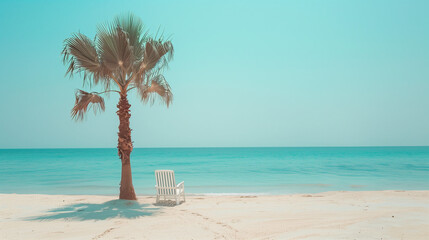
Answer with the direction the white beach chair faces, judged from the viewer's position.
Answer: facing away from the viewer and to the right of the viewer
